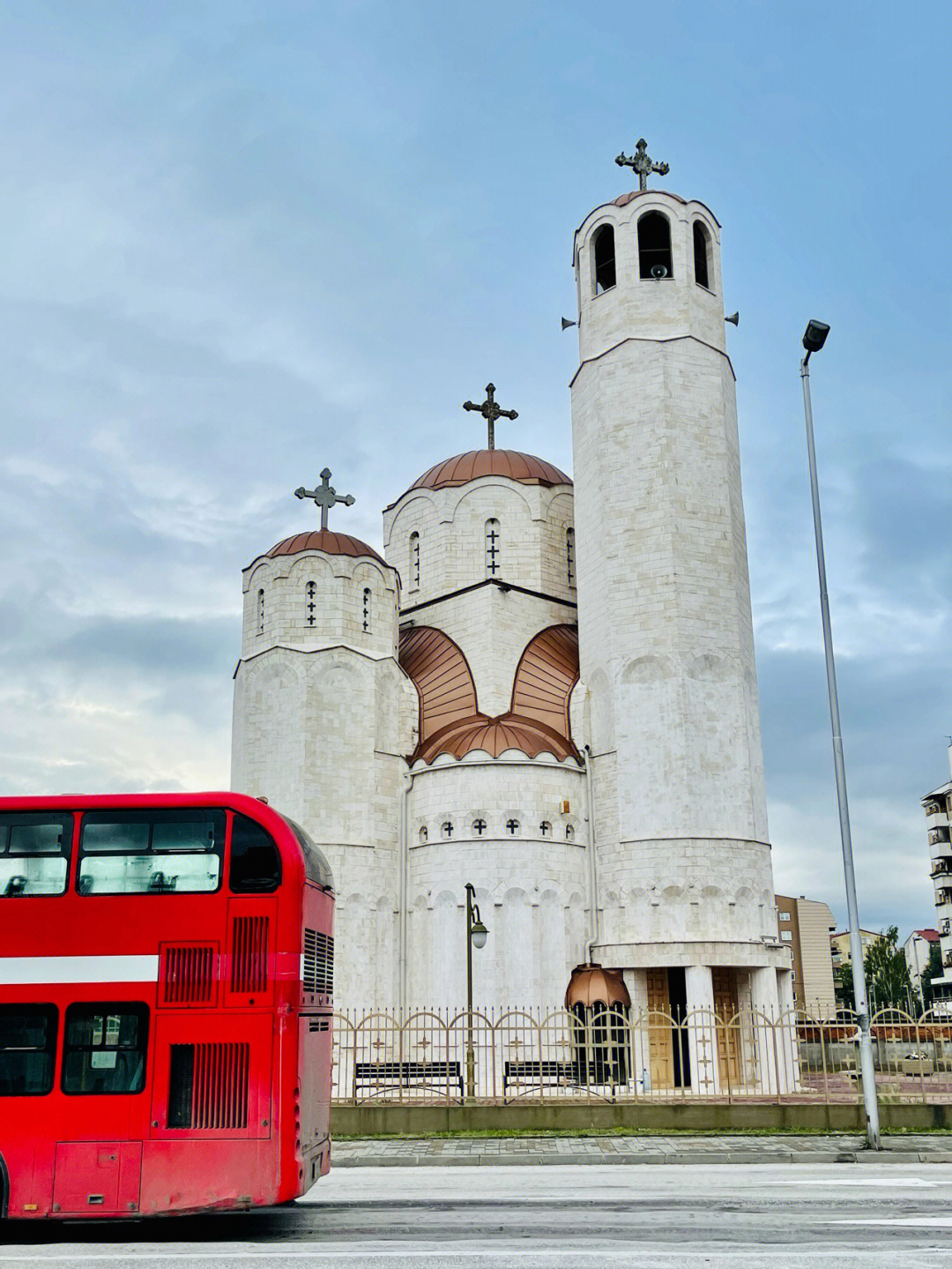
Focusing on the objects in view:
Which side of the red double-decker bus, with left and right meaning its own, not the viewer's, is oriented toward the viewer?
left

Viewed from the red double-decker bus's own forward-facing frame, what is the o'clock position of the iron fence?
The iron fence is roughly at 4 o'clock from the red double-decker bus.

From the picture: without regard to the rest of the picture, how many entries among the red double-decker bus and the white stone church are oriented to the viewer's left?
1

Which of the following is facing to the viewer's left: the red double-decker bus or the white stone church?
the red double-decker bus

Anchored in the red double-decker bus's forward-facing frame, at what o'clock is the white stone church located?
The white stone church is roughly at 4 o'clock from the red double-decker bus.
